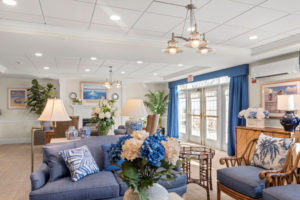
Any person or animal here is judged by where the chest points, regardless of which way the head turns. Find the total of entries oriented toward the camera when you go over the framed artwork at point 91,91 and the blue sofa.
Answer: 2

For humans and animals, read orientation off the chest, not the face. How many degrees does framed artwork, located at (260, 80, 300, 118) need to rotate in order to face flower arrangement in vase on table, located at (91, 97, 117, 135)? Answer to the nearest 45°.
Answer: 0° — it already faces it

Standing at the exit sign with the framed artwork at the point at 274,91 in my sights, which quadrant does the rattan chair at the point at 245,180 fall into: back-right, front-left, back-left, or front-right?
front-right

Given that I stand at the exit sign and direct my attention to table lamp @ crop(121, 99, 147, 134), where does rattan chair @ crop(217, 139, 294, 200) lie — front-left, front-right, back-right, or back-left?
front-left

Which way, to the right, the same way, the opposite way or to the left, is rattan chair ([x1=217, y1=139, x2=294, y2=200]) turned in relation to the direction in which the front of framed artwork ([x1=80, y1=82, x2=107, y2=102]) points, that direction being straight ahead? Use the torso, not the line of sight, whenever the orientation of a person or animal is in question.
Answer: to the right

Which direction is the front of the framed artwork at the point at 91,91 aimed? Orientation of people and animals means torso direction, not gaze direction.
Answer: toward the camera

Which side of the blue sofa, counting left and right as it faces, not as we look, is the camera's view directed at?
front

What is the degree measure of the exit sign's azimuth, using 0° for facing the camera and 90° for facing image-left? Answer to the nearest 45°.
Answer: approximately 45°

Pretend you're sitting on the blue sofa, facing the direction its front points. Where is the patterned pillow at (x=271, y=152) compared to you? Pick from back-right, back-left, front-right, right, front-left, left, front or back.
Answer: left

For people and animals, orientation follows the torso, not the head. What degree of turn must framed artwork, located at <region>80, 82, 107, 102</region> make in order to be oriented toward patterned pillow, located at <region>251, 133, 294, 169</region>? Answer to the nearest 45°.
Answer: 0° — it already faces it

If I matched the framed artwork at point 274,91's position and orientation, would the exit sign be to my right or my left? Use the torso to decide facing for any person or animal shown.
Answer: on my right

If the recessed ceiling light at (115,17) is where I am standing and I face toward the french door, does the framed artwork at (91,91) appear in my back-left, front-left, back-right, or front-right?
front-left

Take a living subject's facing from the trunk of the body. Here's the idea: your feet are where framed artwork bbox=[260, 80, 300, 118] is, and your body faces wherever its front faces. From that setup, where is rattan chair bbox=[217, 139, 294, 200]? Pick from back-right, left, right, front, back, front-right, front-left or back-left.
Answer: front-left

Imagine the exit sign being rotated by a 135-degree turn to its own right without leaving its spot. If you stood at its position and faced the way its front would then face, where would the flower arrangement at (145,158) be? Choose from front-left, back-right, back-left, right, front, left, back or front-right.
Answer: back

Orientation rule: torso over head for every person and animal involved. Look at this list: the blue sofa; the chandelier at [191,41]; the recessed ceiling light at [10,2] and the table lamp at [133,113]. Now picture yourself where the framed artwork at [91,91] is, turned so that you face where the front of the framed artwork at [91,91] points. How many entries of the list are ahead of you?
4

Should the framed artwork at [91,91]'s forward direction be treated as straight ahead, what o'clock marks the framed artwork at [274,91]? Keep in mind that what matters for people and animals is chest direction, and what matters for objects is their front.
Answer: the framed artwork at [274,91] is roughly at 11 o'clock from the framed artwork at [91,91].
